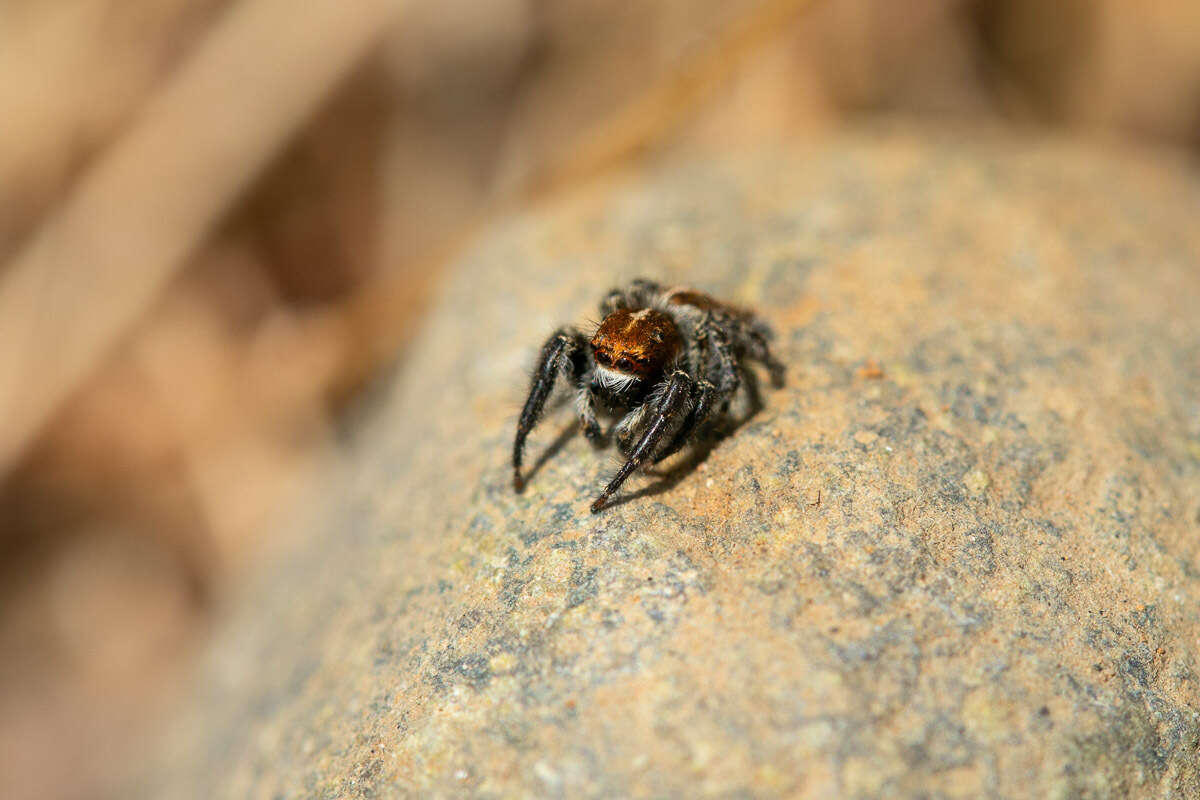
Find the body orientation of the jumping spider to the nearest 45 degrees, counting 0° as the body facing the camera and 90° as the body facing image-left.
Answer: approximately 45°

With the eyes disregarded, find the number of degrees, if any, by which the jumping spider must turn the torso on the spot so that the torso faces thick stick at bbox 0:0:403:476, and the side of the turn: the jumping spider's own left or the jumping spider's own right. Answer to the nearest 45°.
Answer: approximately 90° to the jumping spider's own right
